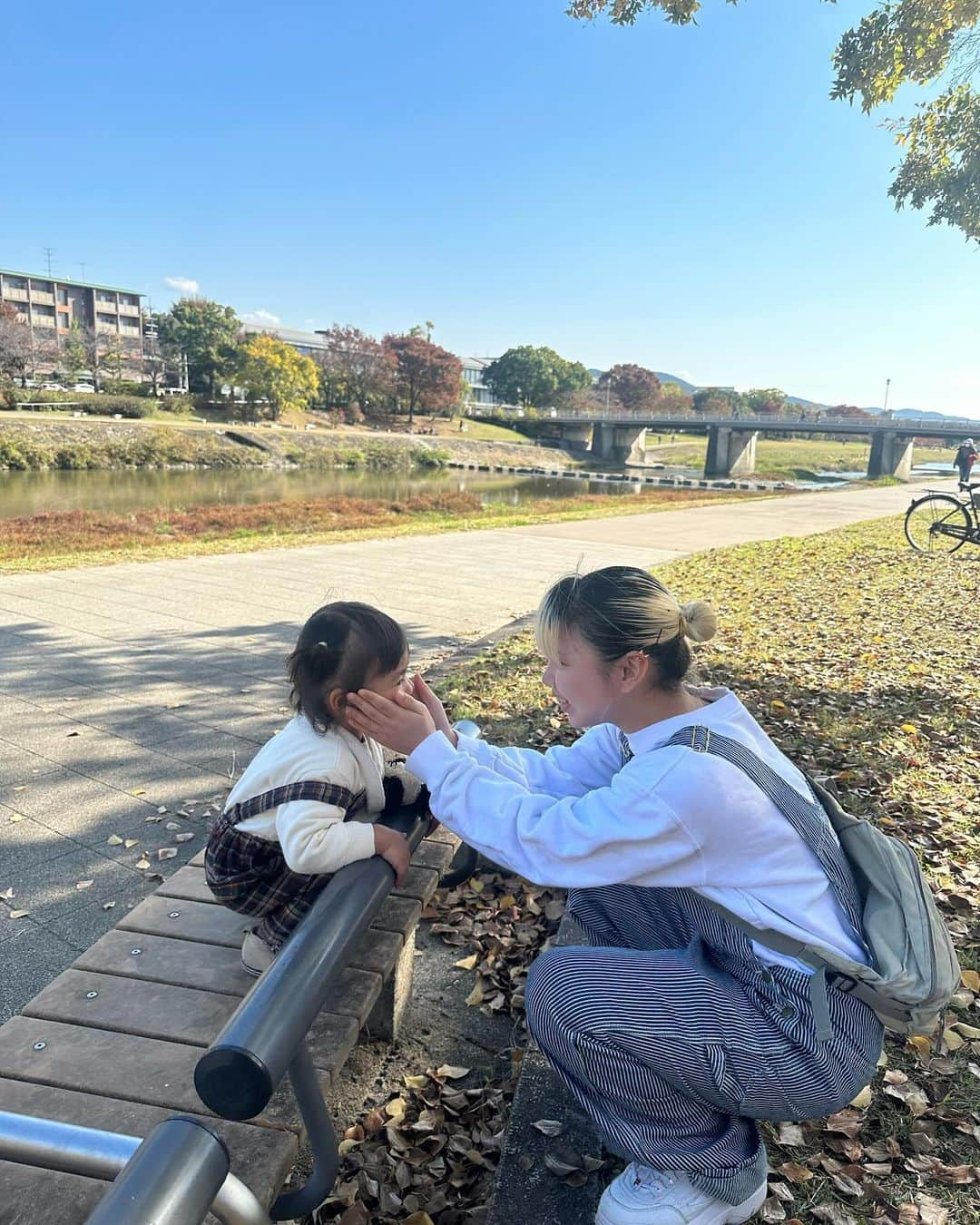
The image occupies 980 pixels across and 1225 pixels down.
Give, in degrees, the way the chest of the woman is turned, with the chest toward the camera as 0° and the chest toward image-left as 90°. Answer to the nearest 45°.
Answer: approximately 90°

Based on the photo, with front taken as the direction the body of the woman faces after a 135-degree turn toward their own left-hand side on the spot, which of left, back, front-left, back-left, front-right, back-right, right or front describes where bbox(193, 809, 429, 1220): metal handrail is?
right

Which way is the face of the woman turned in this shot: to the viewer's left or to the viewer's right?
to the viewer's left

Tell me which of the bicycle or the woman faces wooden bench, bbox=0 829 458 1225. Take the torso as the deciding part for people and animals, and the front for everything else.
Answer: the woman
